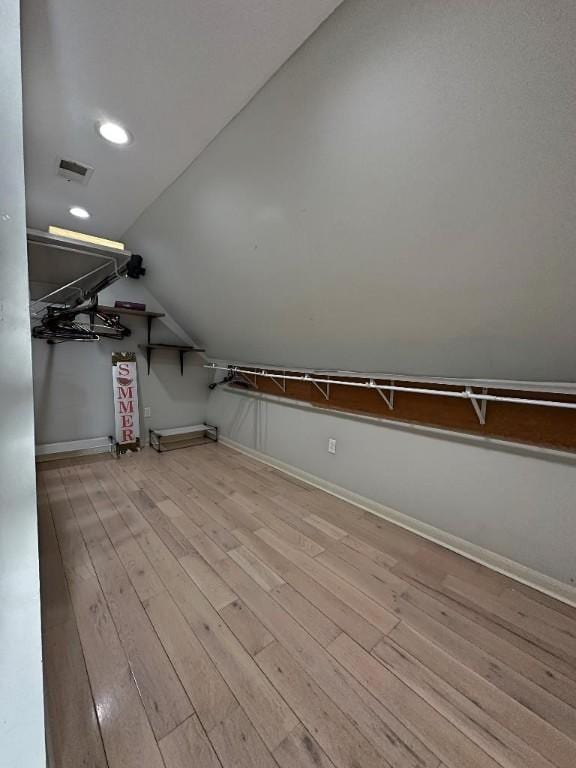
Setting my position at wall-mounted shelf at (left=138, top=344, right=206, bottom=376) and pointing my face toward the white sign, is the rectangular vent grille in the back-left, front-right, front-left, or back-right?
front-left

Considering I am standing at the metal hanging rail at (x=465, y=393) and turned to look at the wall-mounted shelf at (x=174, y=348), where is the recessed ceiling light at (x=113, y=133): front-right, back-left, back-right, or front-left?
front-left

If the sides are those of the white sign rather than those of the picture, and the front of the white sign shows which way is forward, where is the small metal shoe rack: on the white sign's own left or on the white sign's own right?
on the white sign's own left

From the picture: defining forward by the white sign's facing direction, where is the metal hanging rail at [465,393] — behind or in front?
in front

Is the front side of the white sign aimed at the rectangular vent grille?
yes

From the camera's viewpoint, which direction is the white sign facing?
toward the camera

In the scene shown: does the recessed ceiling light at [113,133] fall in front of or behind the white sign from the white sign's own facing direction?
in front
